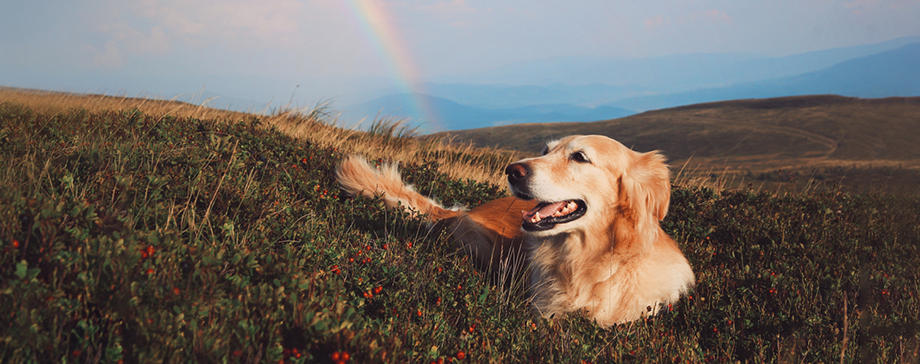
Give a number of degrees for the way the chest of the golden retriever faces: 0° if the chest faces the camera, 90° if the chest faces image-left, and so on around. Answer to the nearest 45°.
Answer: approximately 315°
